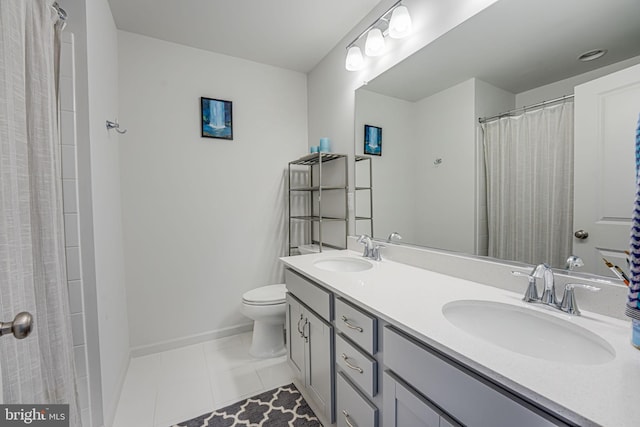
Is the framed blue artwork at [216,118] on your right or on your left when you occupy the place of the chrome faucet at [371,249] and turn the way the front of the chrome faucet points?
on your right

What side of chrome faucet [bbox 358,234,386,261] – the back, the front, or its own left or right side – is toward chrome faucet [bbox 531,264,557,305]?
left

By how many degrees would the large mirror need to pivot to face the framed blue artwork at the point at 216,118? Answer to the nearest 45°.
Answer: approximately 45° to its right

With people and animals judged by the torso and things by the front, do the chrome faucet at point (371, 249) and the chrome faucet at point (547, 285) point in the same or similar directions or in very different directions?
same or similar directions

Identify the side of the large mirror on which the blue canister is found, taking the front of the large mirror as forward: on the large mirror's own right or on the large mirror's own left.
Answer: on the large mirror's own right

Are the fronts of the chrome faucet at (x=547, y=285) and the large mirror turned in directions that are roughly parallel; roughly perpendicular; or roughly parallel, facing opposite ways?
roughly parallel

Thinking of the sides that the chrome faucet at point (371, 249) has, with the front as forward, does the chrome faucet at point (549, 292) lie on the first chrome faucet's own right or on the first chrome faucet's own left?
on the first chrome faucet's own left

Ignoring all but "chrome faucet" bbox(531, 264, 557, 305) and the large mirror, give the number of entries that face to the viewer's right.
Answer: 0

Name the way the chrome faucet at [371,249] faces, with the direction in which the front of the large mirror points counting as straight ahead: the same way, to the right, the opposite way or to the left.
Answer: the same way

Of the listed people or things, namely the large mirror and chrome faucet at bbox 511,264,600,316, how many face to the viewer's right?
0

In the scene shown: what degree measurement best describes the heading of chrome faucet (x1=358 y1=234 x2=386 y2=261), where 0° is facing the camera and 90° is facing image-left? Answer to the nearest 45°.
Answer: approximately 45°

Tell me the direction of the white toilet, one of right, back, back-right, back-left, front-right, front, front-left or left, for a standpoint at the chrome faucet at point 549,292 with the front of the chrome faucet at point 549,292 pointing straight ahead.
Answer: front-right

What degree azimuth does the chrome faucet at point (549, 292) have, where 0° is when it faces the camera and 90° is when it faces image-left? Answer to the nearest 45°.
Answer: approximately 45°

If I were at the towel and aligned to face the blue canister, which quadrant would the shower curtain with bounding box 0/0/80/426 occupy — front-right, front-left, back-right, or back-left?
front-left
